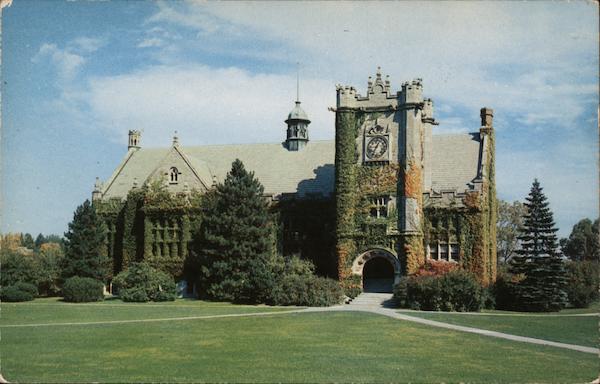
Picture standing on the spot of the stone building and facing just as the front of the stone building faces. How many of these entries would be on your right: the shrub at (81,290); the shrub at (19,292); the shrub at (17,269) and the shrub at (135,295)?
4

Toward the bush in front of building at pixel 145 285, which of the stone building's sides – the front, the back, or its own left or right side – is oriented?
right

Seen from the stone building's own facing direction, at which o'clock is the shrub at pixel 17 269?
The shrub is roughly at 3 o'clock from the stone building.

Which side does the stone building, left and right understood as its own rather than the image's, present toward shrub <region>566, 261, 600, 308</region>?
left

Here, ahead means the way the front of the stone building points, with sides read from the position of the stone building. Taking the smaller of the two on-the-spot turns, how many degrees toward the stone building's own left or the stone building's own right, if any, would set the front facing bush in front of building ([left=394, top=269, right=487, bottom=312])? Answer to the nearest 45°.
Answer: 0° — it already faces it

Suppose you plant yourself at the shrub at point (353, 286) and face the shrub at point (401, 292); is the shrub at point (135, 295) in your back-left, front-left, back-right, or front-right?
back-right

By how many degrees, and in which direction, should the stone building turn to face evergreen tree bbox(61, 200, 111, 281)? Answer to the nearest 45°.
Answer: approximately 90° to its right

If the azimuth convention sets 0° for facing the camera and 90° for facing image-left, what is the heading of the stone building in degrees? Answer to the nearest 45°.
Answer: approximately 0°

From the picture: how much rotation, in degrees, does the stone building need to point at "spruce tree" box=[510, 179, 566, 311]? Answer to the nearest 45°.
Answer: approximately 45° to its left
